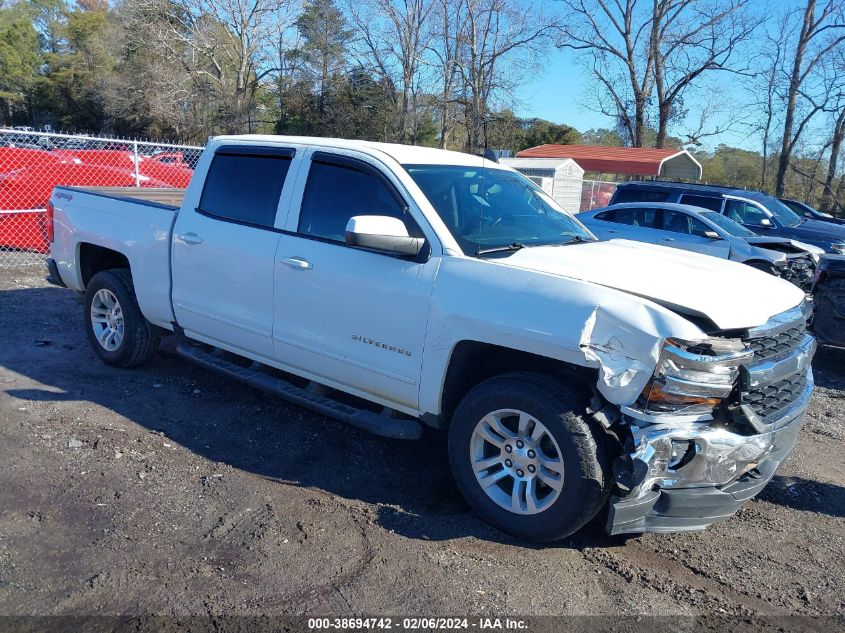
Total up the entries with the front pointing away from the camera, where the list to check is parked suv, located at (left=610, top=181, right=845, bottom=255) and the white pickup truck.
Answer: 0

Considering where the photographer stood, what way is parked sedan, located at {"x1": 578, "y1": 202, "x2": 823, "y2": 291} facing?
facing the viewer and to the right of the viewer

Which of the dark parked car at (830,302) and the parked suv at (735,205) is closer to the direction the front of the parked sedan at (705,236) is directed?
the dark parked car

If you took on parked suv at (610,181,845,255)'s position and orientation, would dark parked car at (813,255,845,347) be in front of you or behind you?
in front

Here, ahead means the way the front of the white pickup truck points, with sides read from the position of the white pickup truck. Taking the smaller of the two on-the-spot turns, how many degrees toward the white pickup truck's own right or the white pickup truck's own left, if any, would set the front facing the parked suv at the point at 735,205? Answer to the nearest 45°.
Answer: approximately 90° to the white pickup truck's own left

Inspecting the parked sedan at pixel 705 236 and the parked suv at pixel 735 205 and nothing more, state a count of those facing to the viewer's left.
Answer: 0

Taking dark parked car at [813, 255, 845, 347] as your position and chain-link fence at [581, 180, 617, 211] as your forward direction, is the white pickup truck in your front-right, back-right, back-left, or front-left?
back-left

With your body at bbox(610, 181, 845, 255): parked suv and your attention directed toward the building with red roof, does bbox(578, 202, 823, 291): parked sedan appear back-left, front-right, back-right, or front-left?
back-left

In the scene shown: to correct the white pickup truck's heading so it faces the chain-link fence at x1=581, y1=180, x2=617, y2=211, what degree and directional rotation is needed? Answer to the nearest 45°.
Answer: approximately 135° to its left
